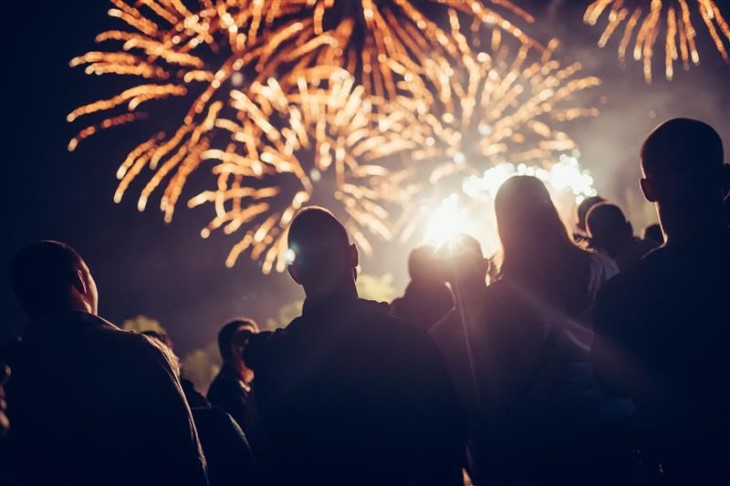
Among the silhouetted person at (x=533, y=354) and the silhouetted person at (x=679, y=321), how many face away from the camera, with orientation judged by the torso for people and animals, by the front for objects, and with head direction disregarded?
2

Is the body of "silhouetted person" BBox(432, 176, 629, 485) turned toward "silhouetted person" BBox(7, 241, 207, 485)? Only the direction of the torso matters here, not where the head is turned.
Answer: no

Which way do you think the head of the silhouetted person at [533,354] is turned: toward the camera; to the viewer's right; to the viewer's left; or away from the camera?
away from the camera

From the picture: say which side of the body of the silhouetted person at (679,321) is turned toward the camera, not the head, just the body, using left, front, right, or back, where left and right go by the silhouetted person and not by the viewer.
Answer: back

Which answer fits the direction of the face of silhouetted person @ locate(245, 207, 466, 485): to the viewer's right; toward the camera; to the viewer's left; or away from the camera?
away from the camera

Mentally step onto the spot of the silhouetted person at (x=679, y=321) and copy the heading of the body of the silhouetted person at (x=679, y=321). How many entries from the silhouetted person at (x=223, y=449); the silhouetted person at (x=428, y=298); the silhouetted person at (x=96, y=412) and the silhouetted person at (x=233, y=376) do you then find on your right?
0

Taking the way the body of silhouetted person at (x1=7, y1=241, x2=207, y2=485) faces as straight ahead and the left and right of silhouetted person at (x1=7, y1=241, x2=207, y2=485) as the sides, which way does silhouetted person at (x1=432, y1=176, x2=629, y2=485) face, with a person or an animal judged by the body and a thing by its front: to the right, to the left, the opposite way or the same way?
the same way

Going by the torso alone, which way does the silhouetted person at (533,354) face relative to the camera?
away from the camera

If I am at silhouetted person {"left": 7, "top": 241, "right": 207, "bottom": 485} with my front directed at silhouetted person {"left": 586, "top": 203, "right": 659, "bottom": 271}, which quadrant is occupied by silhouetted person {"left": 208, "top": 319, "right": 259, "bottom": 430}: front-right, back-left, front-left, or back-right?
front-left

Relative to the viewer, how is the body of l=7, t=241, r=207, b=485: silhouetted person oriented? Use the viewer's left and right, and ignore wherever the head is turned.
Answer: facing away from the viewer and to the right of the viewer

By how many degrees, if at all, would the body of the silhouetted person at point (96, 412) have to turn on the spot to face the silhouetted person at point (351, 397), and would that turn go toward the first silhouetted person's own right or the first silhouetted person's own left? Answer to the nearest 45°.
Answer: approximately 90° to the first silhouetted person's own right

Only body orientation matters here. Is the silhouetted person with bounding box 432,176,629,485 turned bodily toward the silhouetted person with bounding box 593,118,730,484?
no

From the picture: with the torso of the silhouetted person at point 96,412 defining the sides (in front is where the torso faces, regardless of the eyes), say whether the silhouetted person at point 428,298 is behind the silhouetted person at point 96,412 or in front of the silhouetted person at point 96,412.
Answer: in front

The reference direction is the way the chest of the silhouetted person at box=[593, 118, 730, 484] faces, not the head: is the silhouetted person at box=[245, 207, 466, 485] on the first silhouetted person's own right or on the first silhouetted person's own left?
on the first silhouetted person's own left

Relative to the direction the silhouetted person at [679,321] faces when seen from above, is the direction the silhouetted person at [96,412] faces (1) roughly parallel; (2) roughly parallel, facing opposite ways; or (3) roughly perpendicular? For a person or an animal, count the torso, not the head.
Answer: roughly parallel

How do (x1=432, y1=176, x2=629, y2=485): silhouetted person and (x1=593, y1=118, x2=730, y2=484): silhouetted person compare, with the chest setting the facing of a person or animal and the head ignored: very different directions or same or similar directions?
same or similar directions
